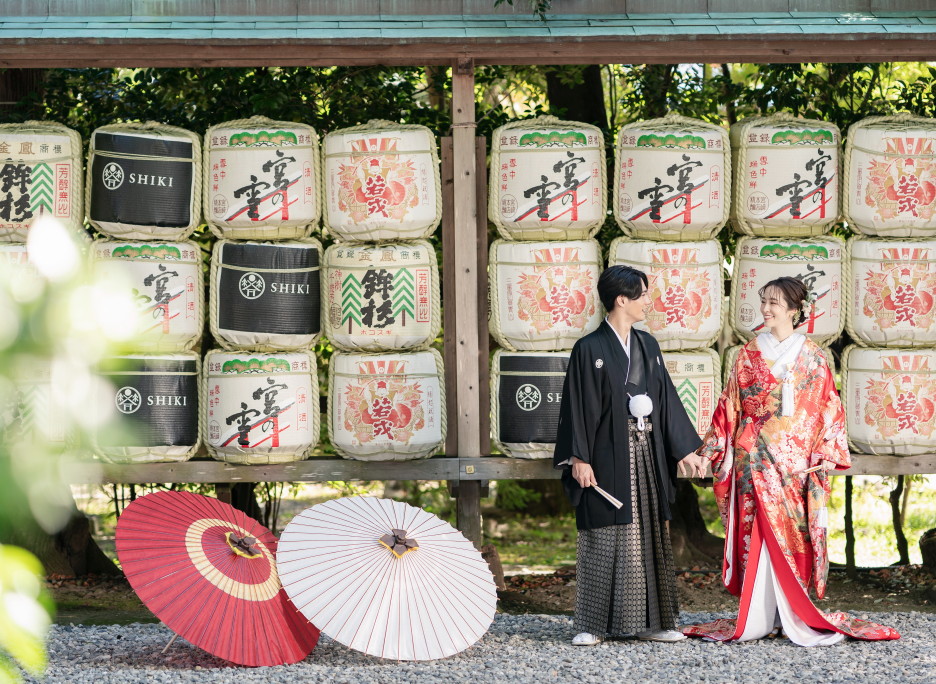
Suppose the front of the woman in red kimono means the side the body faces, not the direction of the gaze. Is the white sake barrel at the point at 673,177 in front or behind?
behind

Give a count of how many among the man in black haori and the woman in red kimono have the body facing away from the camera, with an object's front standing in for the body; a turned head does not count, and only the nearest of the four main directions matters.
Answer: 0

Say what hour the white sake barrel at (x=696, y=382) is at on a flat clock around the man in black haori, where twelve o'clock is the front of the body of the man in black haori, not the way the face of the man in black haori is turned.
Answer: The white sake barrel is roughly at 8 o'clock from the man in black haori.

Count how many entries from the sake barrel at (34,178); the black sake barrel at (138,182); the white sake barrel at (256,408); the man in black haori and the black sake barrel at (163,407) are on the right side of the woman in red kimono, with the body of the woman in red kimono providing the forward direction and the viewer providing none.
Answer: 5

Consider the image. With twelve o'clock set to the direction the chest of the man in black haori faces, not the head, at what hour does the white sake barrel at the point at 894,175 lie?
The white sake barrel is roughly at 9 o'clock from the man in black haori.

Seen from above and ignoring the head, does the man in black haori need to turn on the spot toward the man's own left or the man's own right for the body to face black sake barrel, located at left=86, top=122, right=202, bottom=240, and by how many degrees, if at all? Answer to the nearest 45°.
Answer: approximately 135° to the man's own right

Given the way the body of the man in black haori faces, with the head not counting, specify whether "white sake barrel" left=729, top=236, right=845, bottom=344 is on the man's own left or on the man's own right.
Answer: on the man's own left

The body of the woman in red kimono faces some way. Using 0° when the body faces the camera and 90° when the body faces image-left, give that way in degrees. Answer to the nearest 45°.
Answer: approximately 0°

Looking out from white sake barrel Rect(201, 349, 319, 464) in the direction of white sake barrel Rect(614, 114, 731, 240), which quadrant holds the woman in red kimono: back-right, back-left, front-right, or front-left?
front-right

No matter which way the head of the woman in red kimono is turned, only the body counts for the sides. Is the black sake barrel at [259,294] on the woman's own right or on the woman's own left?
on the woman's own right

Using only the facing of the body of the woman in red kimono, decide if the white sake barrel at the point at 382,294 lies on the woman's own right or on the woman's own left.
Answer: on the woman's own right

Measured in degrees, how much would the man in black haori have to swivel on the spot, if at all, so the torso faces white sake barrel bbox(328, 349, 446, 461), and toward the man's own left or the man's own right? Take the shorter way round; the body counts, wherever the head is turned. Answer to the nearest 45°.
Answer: approximately 180°

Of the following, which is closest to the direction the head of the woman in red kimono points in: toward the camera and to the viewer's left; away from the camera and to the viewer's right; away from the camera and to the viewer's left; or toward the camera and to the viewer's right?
toward the camera and to the viewer's left

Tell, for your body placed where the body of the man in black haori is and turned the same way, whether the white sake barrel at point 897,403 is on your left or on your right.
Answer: on your left

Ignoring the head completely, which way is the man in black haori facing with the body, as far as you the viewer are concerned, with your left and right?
facing the viewer and to the right of the viewer

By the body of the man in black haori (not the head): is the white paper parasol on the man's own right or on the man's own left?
on the man's own right

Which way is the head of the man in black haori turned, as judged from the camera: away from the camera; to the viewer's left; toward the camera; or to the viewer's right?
to the viewer's right
